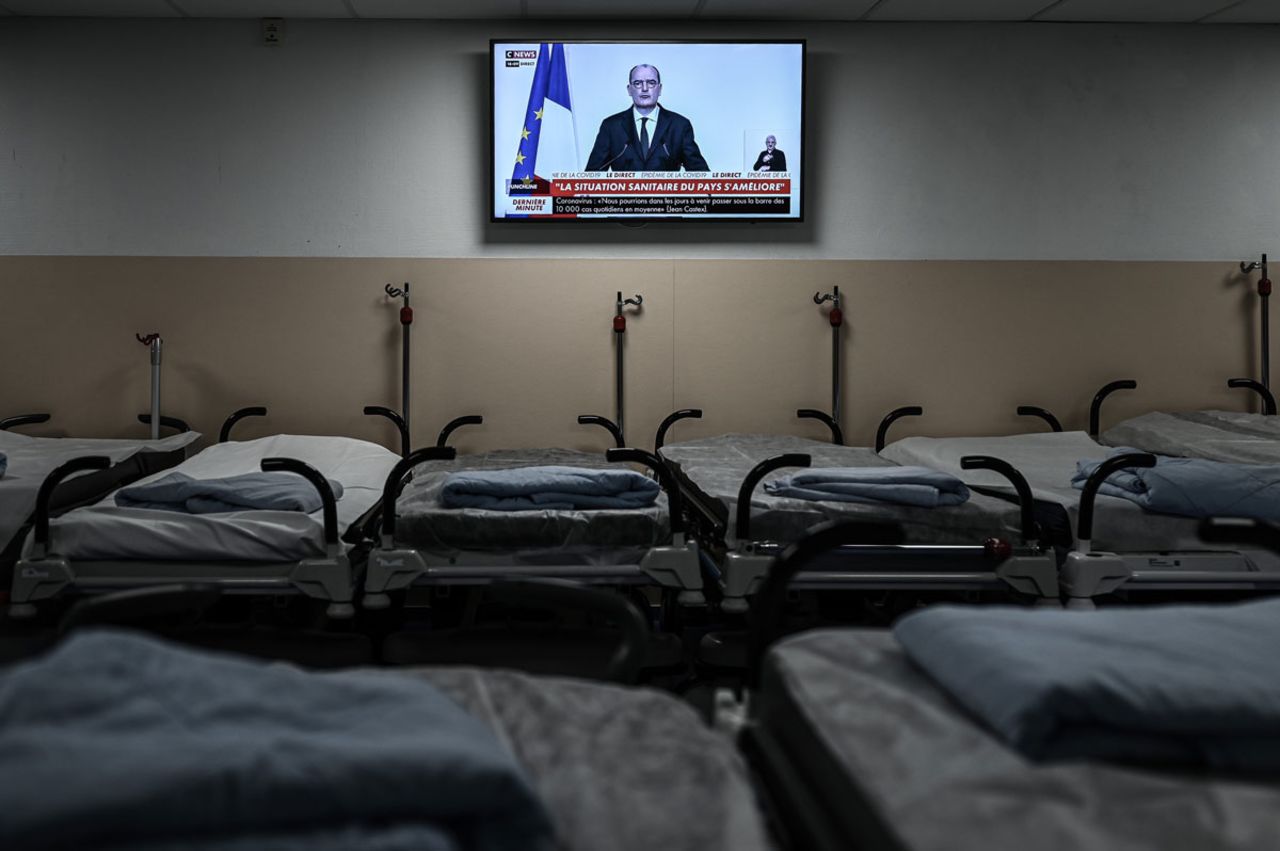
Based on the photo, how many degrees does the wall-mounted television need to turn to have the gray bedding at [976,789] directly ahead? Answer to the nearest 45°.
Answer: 0° — it already faces it

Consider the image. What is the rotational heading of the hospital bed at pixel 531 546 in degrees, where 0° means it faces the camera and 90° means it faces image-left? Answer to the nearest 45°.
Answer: approximately 0°

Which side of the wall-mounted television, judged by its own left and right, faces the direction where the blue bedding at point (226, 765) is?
front

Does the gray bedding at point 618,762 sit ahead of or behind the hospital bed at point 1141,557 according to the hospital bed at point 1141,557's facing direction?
ahead

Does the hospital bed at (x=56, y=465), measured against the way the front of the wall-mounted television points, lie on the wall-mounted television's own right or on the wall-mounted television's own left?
on the wall-mounted television's own right

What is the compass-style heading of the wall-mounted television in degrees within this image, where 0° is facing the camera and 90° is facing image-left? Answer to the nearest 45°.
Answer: approximately 0°

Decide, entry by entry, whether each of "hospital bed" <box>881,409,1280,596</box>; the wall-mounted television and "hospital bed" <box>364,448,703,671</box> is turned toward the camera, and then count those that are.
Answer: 3

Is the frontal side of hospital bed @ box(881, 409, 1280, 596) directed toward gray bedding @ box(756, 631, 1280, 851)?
yes

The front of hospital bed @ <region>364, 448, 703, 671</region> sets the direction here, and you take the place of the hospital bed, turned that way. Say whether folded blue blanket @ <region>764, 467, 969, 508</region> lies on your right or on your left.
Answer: on your left

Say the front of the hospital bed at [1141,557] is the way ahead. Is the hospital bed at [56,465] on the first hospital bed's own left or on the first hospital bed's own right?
on the first hospital bed's own right

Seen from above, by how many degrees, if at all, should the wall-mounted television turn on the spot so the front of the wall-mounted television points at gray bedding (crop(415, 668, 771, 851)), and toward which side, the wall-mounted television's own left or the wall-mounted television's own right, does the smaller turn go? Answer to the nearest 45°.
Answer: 0° — it already faces it
